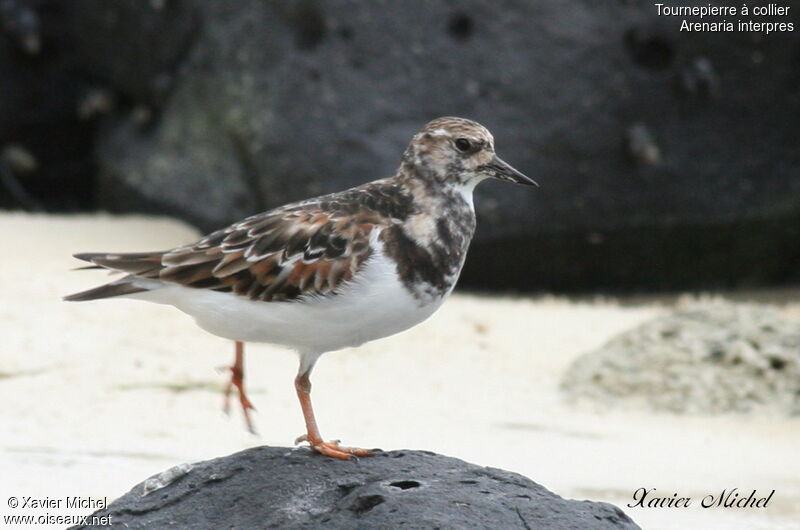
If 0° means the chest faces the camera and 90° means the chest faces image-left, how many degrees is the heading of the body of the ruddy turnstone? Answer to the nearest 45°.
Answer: approximately 270°

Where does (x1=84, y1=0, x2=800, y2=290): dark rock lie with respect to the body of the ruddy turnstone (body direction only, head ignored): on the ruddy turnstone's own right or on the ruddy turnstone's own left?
on the ruddy turnstone's own left

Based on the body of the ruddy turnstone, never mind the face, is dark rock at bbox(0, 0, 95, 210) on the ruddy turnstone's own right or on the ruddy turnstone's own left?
on the ruddy turnstone's own left
